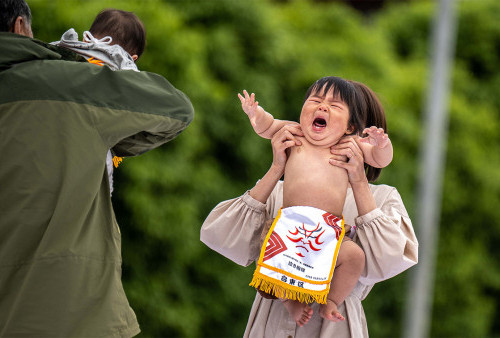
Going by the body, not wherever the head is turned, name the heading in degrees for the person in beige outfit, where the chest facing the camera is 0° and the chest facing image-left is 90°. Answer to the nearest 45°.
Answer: approximately 0°

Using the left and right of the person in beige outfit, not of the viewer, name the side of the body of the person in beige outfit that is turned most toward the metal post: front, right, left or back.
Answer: back
